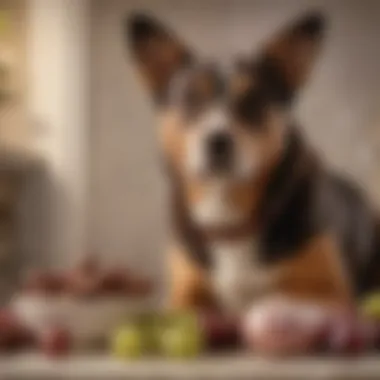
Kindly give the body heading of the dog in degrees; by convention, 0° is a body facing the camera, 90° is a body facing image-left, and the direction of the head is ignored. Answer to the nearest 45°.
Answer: approximately 45°

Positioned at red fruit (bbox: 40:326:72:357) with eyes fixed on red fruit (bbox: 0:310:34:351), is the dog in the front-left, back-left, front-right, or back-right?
back-right
